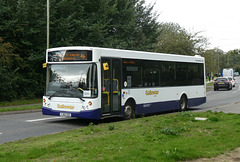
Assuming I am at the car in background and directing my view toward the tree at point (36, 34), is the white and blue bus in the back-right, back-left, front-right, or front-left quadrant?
front-left

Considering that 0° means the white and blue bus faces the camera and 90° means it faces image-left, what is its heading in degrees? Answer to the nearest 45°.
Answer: approximately 45°

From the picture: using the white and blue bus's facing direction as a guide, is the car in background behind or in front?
behind

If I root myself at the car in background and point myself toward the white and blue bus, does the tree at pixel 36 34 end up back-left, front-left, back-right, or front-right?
front-right

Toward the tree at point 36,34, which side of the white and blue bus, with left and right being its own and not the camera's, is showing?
right
